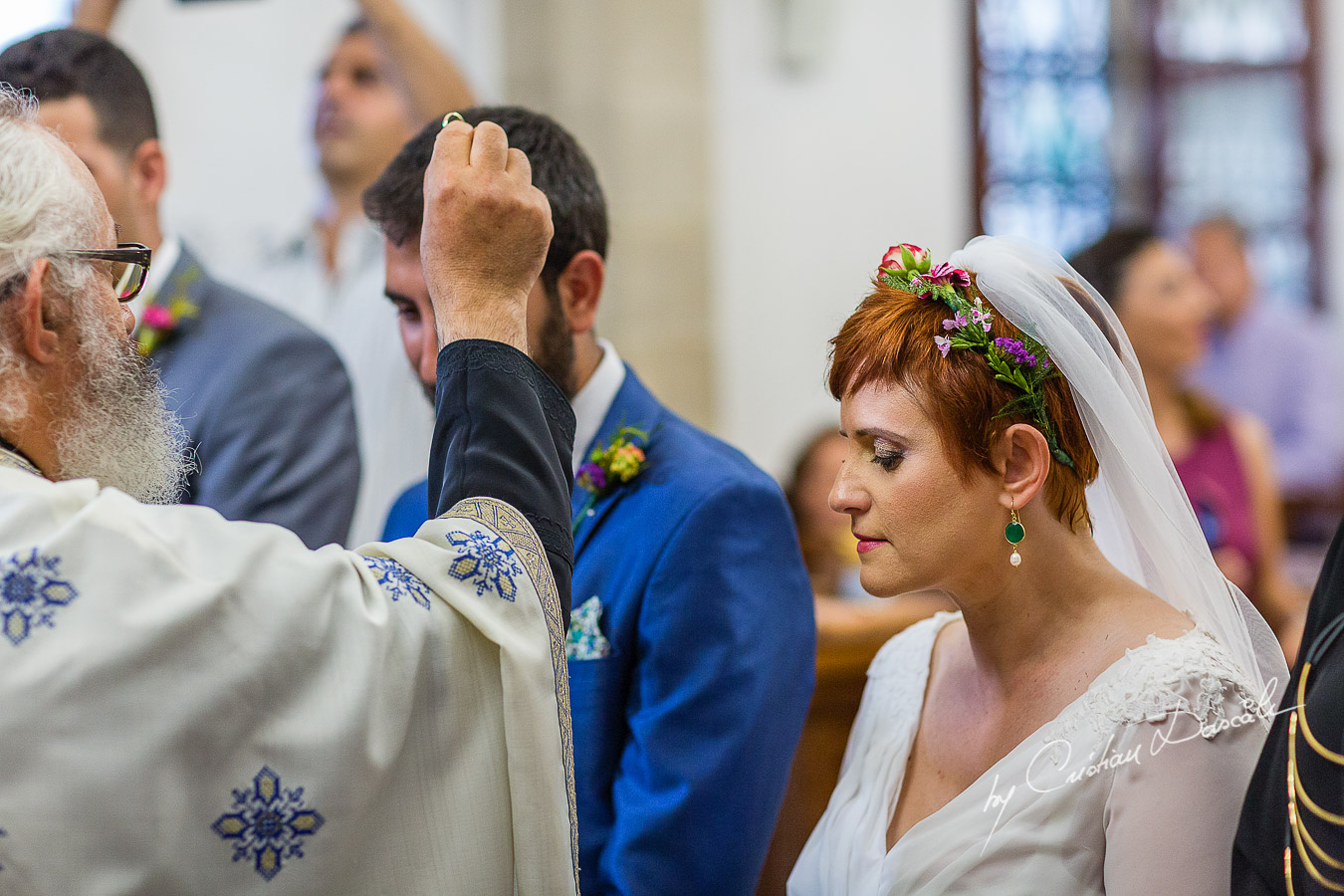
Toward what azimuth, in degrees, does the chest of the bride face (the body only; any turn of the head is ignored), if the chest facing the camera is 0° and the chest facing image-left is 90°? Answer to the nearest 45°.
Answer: approximately 45°

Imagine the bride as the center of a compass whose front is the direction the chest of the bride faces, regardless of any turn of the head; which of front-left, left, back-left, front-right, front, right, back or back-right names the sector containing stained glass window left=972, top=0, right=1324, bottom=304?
back-right

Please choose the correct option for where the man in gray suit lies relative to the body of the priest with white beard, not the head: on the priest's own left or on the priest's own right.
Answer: on the priest's own left

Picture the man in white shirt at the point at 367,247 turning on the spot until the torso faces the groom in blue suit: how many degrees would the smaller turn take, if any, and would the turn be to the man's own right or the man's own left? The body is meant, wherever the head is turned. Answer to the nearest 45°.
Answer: approximately 45° to the man's own left

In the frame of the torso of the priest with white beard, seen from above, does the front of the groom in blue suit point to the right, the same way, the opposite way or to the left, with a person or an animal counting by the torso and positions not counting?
the opposite way

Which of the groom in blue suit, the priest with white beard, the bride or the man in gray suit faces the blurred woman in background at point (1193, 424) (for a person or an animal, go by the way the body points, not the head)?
the priest with white beard

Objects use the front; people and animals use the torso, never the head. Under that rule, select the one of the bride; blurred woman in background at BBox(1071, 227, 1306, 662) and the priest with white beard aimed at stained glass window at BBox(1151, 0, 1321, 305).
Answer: the priest with white beard

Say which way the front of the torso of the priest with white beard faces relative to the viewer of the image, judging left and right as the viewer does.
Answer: facing away from the viewer and to the right of the viewer

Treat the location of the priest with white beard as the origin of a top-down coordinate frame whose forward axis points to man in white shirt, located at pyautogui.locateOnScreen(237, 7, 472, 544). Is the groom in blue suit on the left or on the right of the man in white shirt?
right

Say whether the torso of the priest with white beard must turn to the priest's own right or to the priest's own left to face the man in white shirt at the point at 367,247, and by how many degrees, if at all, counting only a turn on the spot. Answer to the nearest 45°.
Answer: approximately 45° to the priest's own left

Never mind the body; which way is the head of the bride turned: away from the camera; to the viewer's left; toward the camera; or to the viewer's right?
to the viewer's left

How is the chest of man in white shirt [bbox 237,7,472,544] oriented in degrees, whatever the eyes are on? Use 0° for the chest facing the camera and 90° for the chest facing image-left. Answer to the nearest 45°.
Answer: approximately 45°
